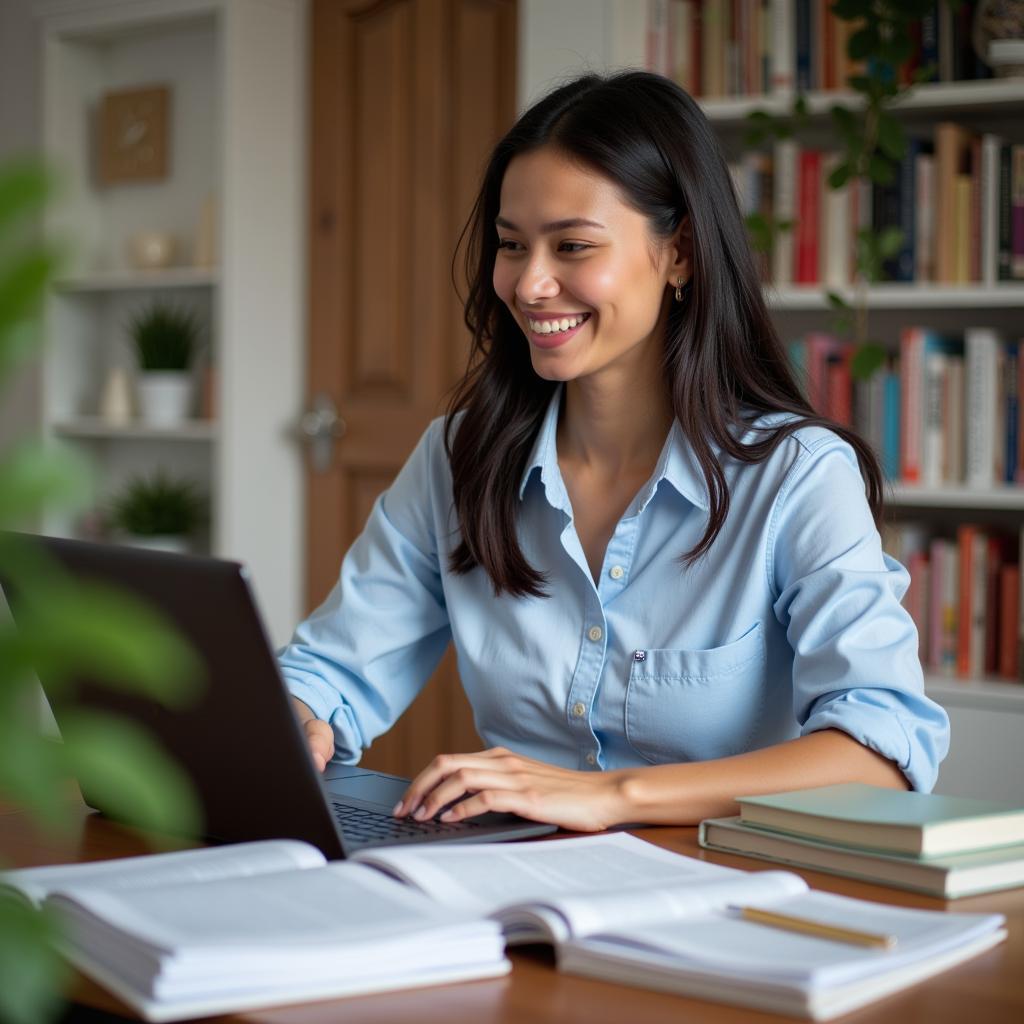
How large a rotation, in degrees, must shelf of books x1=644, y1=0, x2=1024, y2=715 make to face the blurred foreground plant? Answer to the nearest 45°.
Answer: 0° — it already faces it

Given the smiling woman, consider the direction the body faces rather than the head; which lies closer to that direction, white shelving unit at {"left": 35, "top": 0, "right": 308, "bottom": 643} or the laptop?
the laptop

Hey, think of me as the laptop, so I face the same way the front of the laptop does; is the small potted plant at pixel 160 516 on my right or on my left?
on my left

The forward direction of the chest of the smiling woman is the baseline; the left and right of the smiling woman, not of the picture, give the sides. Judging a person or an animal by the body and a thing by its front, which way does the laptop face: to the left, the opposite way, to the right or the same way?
the opposite way

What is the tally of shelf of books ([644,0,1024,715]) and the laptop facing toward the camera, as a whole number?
1

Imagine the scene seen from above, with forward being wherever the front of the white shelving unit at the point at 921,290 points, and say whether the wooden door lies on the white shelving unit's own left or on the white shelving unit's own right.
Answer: on the white shelving unit's own right

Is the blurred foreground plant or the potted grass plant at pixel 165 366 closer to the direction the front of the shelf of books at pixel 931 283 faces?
the blurred foreground plant

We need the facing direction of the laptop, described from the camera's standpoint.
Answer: facing away from the viewer and to the right of the viewer
